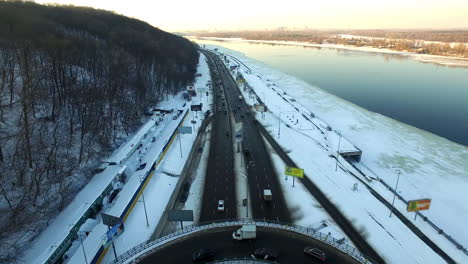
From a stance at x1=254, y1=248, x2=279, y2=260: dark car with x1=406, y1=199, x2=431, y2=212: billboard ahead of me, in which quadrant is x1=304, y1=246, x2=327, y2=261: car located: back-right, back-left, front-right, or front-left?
front-right

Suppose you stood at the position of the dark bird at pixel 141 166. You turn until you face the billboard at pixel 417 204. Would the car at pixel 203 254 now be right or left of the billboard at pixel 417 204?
right

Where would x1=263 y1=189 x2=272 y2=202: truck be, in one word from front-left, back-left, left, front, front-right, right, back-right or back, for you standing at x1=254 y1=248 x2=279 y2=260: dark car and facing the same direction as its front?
right

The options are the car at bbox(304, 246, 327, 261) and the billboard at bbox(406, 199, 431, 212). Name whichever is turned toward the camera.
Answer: the billboard

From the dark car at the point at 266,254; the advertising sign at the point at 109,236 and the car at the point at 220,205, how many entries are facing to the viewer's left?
1

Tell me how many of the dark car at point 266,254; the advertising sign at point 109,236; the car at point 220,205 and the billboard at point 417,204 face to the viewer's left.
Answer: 1

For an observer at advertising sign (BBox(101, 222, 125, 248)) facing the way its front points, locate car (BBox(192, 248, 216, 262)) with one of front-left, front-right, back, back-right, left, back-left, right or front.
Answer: front

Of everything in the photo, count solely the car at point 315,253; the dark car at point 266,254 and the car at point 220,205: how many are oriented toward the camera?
1

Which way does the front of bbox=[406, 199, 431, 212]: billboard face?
toward the camera

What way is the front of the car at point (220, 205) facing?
toward the camera

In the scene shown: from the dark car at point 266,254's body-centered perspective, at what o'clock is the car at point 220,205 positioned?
The car is roughly at 2 o'clock from the dark car.

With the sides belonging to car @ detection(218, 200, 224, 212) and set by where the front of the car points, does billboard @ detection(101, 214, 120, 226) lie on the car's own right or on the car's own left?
on the car's own right

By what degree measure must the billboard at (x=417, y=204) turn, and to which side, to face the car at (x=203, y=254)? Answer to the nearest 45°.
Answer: approximately 45° to its right

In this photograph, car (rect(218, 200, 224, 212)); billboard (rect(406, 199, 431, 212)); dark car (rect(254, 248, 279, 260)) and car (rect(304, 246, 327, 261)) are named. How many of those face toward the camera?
2

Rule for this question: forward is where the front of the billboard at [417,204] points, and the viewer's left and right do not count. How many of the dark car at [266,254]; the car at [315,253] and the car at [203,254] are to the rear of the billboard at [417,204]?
0

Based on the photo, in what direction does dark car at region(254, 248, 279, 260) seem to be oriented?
to the viewer's left
